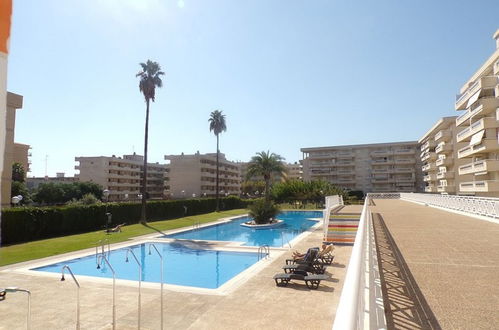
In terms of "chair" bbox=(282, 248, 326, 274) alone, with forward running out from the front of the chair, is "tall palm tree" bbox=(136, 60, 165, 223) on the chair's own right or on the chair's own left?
on the chair's own right

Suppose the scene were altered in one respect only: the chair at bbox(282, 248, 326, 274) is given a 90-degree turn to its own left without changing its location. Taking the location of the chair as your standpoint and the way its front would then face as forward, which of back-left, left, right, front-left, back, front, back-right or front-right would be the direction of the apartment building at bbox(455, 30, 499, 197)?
back-left

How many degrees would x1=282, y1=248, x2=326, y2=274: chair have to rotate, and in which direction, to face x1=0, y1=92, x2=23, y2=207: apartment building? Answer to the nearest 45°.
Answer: approximately 45° to its right

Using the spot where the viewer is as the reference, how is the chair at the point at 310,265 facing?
facing to the left of the viewer

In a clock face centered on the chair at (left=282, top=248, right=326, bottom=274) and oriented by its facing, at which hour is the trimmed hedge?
The trimmed hedge is roughly at 1 o'clock from the chair.
